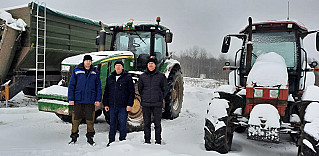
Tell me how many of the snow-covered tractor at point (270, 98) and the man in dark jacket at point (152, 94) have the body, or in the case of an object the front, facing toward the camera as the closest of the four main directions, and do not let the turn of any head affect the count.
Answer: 2

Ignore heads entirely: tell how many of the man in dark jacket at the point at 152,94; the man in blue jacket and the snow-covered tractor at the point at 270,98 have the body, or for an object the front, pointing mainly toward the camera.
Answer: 3

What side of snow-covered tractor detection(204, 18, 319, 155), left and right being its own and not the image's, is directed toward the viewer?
front

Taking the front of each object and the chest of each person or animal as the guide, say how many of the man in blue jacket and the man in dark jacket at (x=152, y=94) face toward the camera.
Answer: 2

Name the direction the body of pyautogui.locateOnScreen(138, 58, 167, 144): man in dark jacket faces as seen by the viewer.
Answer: toward the camera

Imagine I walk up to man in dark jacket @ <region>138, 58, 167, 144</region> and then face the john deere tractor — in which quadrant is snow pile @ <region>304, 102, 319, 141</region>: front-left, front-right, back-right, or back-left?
back-right

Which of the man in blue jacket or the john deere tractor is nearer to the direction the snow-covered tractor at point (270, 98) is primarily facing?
the man in blue jacket

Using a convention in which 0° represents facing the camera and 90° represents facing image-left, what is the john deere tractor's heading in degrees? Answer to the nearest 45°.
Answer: approximately 45°

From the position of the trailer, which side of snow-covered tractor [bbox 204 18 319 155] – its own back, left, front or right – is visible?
right
